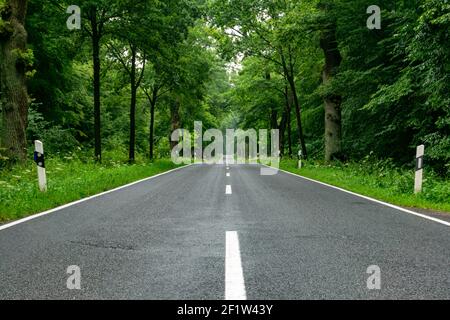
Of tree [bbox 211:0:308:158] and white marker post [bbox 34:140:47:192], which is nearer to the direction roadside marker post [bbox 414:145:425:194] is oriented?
the white marker post

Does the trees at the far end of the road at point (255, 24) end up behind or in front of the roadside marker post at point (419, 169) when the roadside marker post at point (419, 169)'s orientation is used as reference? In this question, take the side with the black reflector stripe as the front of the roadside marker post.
behind

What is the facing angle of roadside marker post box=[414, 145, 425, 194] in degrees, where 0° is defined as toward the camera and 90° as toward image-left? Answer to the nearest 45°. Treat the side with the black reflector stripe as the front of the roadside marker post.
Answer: approximately 0°

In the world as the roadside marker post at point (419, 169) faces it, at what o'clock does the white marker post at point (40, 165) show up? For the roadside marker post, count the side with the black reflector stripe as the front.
The white marker post is roughly at 2 o'clock from the roadside marker post.
